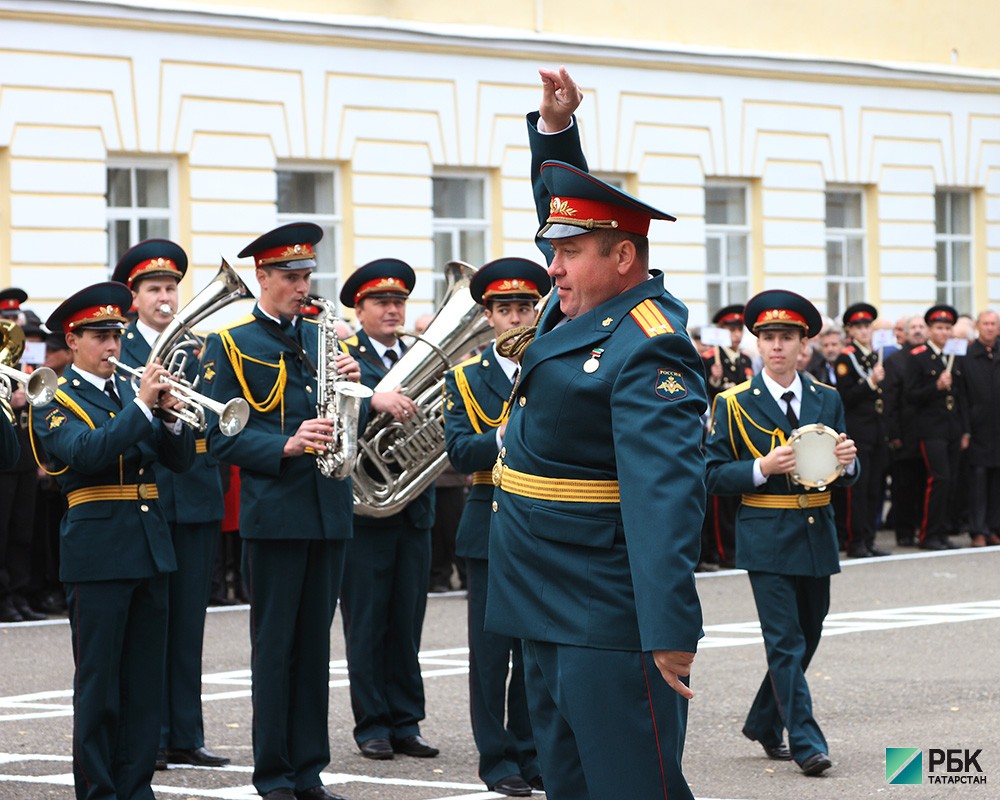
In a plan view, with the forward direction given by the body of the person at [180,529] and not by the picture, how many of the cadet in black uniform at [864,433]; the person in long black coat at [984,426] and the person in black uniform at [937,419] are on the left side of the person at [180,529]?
3

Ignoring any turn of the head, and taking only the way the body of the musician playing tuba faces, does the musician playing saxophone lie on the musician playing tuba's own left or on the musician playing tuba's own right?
on the musician playing tuba's own right

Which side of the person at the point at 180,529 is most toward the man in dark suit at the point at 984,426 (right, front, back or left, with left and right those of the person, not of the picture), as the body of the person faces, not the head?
left

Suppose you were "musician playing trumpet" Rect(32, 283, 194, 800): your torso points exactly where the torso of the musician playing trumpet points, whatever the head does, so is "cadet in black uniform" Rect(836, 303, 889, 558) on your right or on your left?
on your left

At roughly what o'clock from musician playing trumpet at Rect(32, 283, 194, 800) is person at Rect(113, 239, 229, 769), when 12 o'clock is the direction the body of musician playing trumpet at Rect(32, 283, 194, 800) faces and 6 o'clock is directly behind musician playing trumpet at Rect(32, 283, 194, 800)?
person at Rect(113, 239, 229, 769) is roughly at 8 o'clock from musician playing trumpet at Rect(32, 283, 194, 800).

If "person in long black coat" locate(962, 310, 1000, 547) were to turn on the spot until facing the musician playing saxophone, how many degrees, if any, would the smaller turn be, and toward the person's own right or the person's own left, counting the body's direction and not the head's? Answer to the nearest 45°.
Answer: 0° — they already face them

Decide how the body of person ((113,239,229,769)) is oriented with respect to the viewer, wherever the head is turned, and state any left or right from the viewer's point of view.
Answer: facing the viewer and to the right of the viewer

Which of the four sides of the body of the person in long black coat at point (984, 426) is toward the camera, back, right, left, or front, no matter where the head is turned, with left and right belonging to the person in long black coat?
front

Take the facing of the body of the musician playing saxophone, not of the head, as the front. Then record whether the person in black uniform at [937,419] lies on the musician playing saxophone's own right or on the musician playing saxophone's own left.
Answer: on the musician playing saxophone's own left
